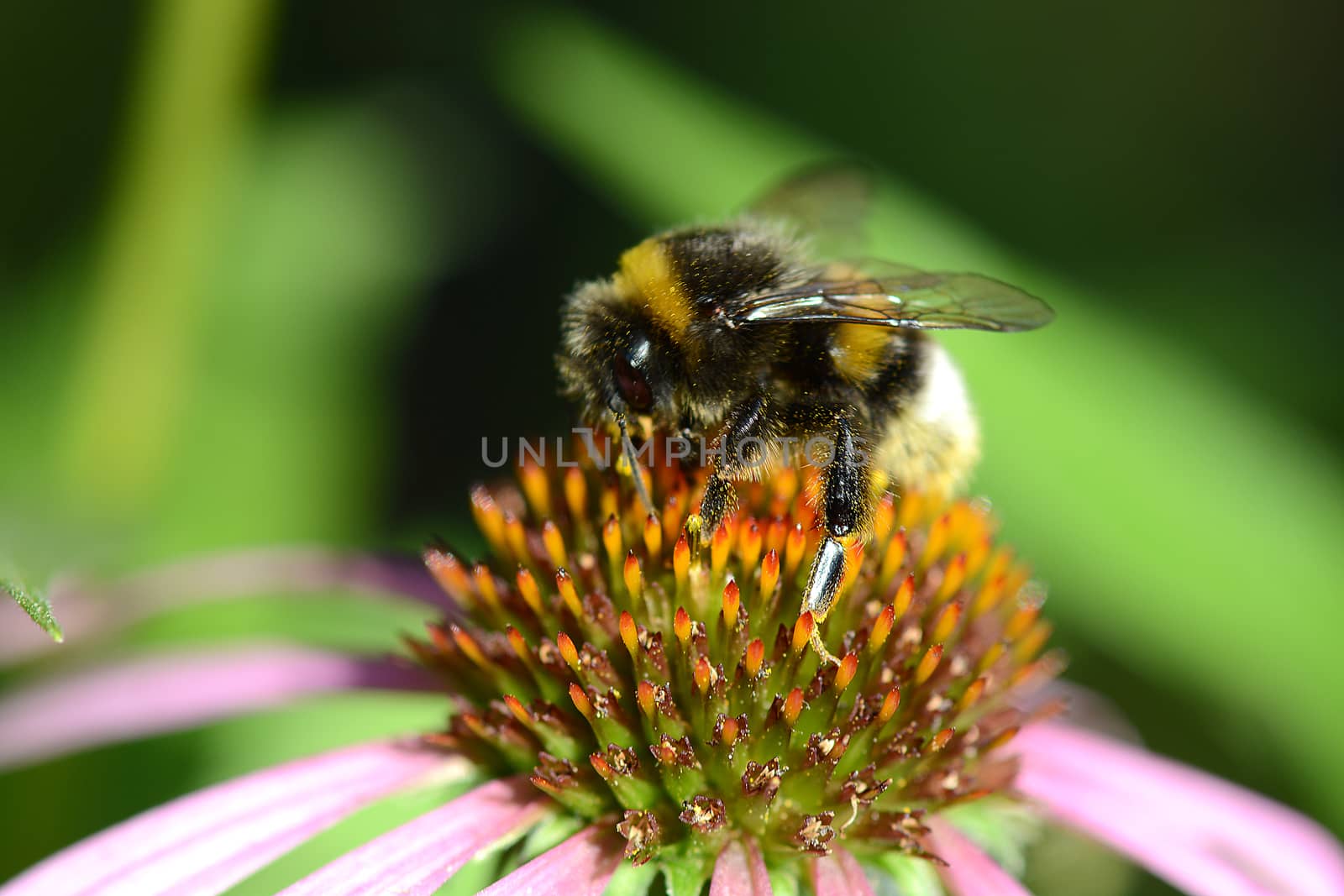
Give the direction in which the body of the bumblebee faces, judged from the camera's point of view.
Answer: to the viewer's left

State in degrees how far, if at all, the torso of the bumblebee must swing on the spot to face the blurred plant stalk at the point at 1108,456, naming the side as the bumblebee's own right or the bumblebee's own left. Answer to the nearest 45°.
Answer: approximately 135° to the bumblebee's own right
